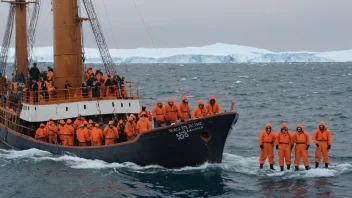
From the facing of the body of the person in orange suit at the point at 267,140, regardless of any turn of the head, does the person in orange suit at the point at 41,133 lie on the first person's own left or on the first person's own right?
on the first person's own right

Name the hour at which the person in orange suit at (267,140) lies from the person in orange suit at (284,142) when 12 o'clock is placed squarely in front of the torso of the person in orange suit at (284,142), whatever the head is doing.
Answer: the person in orange suit at (267,140) is roughly at 3 o'clock from the person in orange suit at (284,142).

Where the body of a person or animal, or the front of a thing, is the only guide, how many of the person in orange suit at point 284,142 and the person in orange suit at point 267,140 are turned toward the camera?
2

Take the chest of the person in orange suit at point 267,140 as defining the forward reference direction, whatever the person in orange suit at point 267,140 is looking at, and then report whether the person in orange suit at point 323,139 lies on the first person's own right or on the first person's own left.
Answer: on the first person's own left

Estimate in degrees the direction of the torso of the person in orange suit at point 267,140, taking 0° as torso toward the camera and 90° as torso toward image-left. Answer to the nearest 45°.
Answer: approximately 0°

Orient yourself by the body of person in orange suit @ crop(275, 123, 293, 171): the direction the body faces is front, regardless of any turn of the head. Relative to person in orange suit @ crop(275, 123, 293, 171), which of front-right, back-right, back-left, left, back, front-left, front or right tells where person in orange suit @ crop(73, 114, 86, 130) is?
right

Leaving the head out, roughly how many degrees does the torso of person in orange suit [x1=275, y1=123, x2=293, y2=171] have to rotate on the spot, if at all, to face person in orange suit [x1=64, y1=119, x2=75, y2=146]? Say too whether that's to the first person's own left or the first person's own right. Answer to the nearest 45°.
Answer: approximately 90° to the first person's own right

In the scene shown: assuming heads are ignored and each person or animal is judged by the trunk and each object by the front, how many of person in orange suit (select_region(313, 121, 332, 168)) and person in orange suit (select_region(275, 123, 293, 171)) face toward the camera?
2

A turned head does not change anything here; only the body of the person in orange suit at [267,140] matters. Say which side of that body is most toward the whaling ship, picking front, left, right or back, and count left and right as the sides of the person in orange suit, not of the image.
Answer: right

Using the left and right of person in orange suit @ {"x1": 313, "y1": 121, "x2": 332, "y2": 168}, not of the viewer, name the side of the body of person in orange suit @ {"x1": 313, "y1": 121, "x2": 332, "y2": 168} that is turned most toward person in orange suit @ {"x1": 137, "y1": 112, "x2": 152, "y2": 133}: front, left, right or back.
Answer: right

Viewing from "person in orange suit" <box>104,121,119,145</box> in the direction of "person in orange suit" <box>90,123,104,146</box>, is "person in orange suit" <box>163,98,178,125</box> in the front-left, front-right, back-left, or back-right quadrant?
back-right
